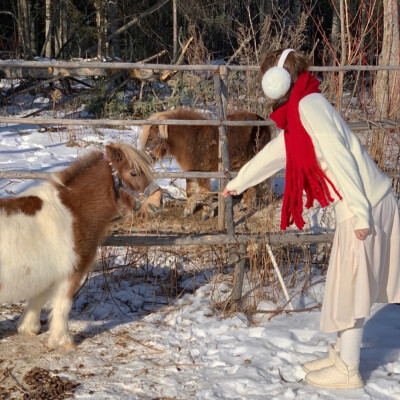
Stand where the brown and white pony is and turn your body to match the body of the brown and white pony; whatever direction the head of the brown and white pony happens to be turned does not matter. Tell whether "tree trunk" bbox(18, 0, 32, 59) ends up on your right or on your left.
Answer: on your left

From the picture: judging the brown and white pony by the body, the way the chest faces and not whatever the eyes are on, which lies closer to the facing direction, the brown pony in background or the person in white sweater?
the person in white sweater

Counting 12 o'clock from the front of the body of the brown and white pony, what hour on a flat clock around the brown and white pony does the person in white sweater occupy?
The person in white sweater is roughly at 1 o'clock from the brown and white pony.

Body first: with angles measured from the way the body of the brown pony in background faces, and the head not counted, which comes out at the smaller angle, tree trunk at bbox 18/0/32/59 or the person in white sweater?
the tree trunk

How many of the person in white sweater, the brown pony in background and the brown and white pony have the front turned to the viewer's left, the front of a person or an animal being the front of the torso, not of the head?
2

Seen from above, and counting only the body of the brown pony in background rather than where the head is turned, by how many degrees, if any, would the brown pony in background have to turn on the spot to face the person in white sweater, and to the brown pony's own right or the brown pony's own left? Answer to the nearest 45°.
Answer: approximately 90° to the brown pony's own left

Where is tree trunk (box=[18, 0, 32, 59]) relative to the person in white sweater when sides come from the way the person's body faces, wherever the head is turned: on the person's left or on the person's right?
on the person's right

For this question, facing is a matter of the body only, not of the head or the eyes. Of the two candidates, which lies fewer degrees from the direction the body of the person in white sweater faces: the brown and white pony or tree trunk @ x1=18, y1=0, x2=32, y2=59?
the brown and white pony

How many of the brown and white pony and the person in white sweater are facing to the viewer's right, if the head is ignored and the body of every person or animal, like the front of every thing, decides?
1

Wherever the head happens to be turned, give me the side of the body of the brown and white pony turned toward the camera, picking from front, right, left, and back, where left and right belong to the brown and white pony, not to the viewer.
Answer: right

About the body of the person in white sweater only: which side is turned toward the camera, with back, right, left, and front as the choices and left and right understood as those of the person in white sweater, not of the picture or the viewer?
left

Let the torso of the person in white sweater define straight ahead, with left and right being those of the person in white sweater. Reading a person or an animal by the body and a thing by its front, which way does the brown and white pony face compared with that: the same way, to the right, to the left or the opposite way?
the opposite way

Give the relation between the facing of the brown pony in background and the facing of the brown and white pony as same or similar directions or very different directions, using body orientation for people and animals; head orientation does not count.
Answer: very different directions

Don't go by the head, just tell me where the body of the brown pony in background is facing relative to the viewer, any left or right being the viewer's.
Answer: facing to the left of the viewer

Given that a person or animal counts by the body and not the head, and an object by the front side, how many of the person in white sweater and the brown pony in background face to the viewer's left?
2

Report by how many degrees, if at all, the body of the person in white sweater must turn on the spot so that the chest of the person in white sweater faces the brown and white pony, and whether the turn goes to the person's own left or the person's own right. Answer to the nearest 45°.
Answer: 0° — they already face it

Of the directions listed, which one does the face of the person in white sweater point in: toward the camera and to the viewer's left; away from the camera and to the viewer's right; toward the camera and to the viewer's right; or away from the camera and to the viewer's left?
away from the camera and to the viewer's left

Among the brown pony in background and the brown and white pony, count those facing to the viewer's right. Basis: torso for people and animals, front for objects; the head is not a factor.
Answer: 1
